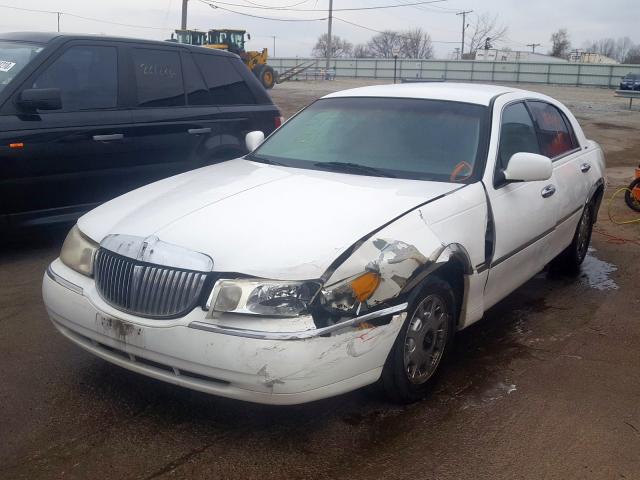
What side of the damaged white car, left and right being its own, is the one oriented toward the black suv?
right

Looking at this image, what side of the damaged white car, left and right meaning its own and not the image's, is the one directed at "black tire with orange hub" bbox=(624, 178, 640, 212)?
back

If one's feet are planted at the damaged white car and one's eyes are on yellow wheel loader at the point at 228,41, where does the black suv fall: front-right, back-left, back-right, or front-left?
front-left

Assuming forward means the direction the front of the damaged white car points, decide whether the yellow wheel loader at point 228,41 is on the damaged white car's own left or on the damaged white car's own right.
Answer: on the damaged white car's own right

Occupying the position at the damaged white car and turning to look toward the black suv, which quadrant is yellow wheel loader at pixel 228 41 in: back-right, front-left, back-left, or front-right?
front-right

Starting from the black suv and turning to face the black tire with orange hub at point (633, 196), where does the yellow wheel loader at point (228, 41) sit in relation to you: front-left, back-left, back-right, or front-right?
front-left

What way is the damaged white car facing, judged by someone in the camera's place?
facing the viewer and to the left of the viewer
